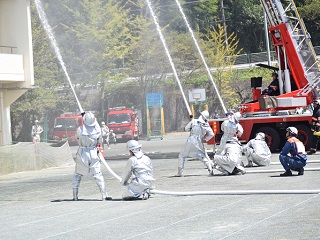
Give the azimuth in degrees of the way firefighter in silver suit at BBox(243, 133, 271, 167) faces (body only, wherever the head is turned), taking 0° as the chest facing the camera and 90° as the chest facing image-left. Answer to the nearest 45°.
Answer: approximately 135°

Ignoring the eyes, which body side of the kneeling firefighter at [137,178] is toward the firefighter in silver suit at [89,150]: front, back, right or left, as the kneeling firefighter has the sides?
front

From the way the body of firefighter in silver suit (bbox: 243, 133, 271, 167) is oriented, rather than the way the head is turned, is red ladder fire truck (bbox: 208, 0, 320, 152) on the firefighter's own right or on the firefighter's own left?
on the firefighter's own right

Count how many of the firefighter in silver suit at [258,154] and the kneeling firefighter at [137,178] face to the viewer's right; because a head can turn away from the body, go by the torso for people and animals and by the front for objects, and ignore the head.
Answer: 0

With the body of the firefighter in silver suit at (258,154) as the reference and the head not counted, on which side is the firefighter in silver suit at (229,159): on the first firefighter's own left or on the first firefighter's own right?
on the first firefighter's own left

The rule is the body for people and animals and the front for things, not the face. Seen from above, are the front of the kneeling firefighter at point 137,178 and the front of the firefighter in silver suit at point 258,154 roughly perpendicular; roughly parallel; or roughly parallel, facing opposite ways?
roughly parallel

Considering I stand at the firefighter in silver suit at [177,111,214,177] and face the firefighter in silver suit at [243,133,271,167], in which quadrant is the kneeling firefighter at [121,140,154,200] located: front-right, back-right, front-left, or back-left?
back-right

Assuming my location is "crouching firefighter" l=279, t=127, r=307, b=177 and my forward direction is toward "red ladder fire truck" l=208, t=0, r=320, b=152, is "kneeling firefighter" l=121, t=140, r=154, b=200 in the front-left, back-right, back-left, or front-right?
back-left

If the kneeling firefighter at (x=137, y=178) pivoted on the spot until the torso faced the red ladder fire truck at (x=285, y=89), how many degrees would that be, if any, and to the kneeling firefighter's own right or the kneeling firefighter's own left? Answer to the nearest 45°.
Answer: approximately 90° to the kneeling firefighter's own right

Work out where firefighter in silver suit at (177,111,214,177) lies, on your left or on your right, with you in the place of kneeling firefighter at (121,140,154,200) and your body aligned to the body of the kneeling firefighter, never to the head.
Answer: on your right
